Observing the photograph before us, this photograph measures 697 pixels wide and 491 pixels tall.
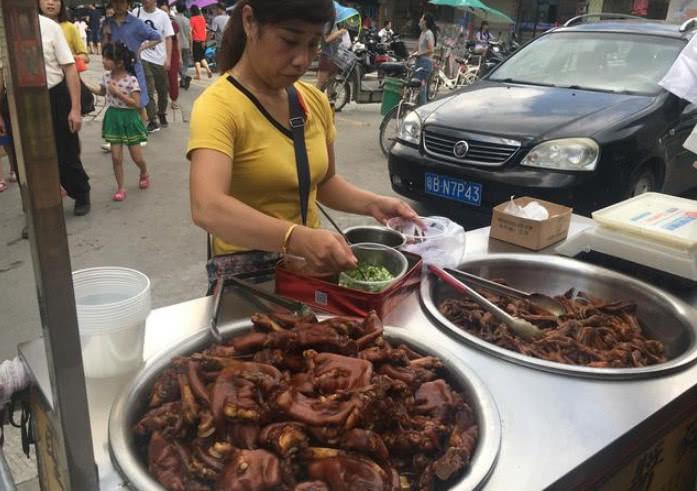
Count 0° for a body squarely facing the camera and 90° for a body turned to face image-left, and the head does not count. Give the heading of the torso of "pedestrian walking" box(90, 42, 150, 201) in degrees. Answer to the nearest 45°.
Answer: approximately 45°

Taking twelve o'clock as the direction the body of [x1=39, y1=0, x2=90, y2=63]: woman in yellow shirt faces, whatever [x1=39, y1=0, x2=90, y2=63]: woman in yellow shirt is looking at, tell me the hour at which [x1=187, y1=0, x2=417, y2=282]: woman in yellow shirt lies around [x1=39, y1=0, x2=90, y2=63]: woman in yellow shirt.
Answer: [x1=187, y1=0, x2=417, y2=282]: woman in yellow shirt is roughly at 12 o'clock from [x1=39, y1=0, x2=90, y2=63]: woman in yellow shirt.

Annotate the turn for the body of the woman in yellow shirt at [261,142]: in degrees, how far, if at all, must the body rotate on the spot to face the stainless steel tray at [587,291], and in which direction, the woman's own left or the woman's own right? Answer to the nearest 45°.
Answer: approximately 45° to the woman's own left

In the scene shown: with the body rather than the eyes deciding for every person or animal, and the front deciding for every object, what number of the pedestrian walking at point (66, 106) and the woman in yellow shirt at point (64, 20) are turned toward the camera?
2

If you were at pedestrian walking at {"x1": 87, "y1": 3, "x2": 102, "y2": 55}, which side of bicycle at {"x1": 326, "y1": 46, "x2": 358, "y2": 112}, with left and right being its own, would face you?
right
